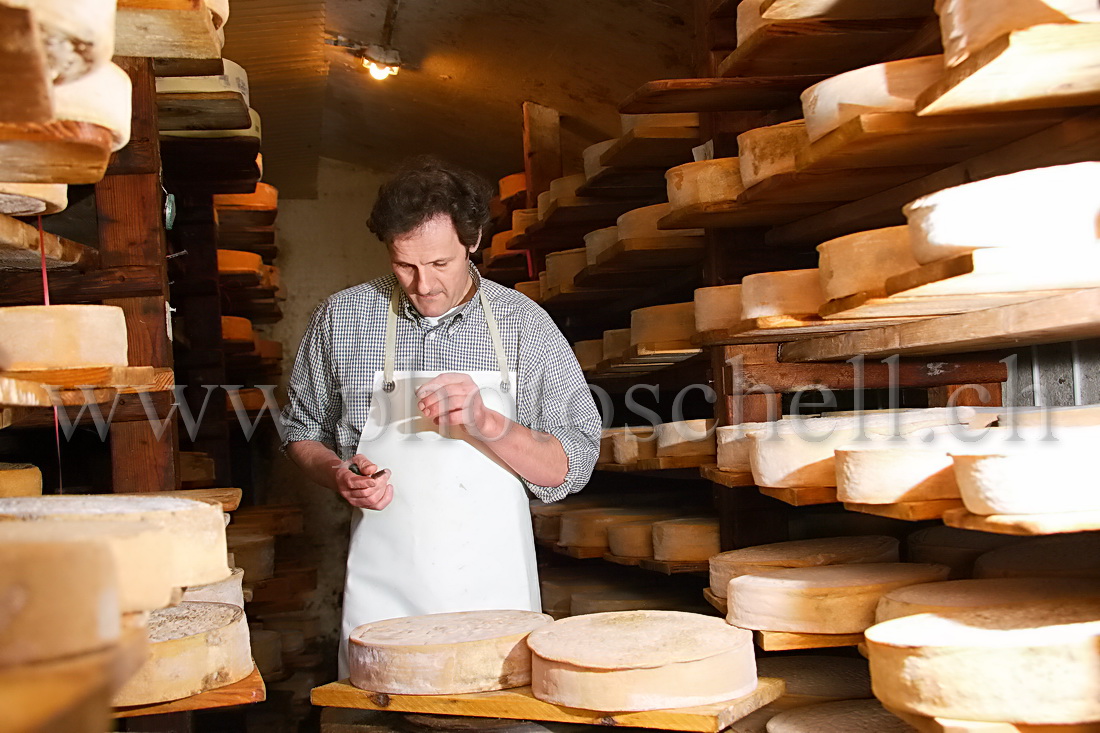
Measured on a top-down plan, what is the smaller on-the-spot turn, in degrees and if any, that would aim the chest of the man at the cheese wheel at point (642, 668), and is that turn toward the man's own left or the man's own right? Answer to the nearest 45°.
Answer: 0° — they already face it

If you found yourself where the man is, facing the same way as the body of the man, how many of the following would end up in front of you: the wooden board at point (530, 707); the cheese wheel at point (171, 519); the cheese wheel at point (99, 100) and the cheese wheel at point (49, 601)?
4

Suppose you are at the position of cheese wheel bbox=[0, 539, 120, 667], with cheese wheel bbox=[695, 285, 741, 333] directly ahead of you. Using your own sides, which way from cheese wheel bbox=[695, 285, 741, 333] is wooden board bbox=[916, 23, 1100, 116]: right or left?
right

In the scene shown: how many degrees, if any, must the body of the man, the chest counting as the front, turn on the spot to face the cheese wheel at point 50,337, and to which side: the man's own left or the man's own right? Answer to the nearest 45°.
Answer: approximately 45° to the man's own right

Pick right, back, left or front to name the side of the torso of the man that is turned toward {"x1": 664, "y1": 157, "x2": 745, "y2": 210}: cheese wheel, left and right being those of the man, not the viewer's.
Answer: left

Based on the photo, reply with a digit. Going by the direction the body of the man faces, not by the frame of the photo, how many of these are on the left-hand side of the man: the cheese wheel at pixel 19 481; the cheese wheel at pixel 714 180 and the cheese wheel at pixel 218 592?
1

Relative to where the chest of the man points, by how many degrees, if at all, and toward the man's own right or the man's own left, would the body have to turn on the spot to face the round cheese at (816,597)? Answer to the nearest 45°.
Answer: approximately 45° to the man's own left

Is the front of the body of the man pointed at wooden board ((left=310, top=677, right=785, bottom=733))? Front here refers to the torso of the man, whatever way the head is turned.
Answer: yes

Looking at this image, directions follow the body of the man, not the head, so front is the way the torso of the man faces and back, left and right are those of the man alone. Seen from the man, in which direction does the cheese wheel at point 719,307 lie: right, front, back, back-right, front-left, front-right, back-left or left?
left

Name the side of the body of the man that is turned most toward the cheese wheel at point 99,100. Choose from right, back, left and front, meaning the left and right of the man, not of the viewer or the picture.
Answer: front

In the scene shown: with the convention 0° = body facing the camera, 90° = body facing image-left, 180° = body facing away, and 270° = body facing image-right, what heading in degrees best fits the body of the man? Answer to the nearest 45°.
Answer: approximately 0°

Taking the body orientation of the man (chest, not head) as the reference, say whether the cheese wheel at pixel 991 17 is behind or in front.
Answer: in front

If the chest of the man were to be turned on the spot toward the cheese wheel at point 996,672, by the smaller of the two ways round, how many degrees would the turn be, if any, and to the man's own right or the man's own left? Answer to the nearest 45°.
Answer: approximately 45° to the man's own left
